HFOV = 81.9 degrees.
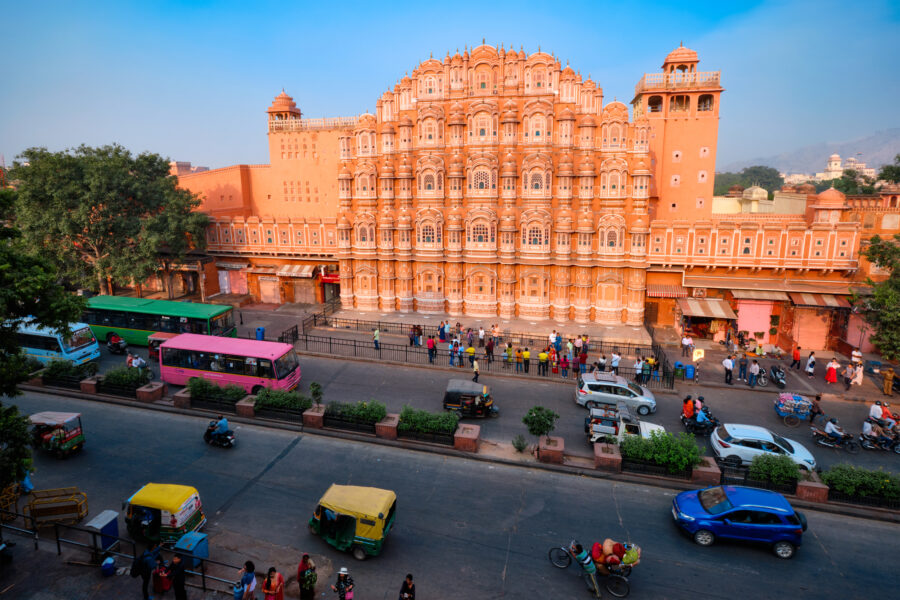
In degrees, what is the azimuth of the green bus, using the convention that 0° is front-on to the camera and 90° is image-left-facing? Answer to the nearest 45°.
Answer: approximately 315°

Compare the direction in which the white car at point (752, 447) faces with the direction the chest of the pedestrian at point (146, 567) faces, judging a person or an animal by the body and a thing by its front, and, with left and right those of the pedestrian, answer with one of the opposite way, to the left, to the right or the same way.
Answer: to the right

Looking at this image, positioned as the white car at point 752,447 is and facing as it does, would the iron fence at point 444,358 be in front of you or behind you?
behind

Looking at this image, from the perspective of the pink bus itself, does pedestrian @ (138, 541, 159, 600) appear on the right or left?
on its right

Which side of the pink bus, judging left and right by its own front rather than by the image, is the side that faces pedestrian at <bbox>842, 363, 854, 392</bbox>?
front

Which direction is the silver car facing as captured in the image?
to the viewer's right

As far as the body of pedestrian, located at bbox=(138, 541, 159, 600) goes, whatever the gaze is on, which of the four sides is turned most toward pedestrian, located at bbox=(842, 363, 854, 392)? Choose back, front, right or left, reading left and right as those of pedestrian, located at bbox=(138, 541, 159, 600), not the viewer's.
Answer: front

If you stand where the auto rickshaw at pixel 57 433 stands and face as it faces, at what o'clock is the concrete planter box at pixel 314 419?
The concrete planter box is roughly at 5 o'clock from the auto rickshaw.

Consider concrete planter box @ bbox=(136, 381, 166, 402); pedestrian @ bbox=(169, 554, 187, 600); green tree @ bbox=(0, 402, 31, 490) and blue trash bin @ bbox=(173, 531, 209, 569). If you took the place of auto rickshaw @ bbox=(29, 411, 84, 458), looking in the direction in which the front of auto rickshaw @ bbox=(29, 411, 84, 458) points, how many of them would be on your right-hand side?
1

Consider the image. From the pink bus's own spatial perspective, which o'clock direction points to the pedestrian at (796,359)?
The pedestrian is roughly at 11 o'clock from the pink bus.
